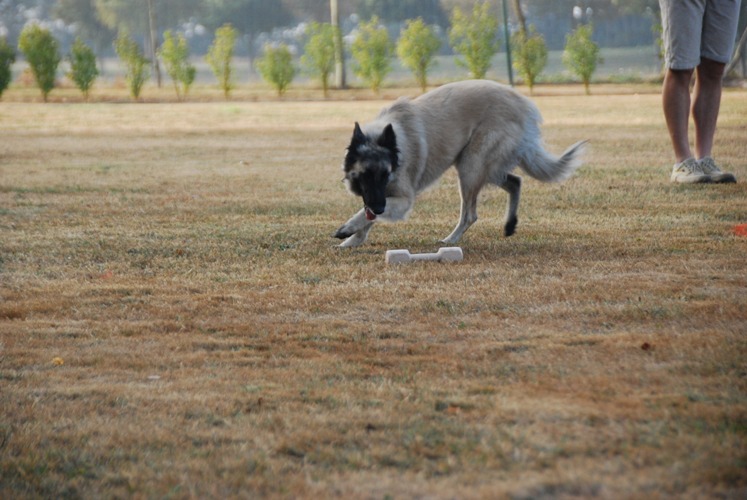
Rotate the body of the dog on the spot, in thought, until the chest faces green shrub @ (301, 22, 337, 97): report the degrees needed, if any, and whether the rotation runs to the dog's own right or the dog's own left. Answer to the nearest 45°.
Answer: approximately 90° to the dog's own right

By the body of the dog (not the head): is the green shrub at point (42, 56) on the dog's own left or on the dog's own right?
on the dog's own right

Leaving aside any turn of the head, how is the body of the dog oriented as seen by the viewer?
to the viewer's left

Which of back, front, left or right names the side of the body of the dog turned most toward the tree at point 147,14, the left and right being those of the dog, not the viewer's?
right

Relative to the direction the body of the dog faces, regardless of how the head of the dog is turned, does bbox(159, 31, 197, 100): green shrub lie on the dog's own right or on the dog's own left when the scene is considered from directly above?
on the dog's own right

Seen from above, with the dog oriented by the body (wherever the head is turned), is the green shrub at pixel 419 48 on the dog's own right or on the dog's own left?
on the dog's own right

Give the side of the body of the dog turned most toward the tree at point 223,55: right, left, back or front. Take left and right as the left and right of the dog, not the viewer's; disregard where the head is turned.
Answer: right

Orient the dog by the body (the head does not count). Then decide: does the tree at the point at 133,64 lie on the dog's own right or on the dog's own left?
on the dog's own right

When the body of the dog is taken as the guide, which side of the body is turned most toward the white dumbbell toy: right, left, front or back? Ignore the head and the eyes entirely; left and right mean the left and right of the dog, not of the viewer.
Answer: left

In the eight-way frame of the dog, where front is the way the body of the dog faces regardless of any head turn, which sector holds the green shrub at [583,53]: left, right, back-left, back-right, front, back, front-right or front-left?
right

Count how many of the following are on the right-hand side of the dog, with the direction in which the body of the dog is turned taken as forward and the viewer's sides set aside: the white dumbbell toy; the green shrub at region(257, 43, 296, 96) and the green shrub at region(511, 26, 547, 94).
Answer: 2

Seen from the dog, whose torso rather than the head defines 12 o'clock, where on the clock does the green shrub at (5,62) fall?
The green shrub is roughly at 2 o'clock from the dog.
